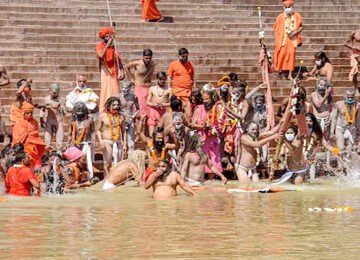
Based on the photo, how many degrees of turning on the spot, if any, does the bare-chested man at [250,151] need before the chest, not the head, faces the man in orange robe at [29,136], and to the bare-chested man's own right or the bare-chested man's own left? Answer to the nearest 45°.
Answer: approximately 135° to the bare-chested man's own right

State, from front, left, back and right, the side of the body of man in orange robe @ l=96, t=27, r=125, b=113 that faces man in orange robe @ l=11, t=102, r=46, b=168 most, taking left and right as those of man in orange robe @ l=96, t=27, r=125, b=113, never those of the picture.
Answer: right

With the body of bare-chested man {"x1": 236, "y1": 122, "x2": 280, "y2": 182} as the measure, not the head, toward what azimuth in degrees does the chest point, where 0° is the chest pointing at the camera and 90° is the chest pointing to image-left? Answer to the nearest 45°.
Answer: approximately 315°

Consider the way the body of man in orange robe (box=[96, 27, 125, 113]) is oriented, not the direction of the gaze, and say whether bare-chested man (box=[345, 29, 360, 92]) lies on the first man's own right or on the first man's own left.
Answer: on the first man's own left

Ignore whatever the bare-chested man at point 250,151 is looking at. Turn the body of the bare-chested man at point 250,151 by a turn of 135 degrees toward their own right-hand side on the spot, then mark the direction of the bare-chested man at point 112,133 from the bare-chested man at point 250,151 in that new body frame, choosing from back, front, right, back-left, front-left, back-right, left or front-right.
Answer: front
